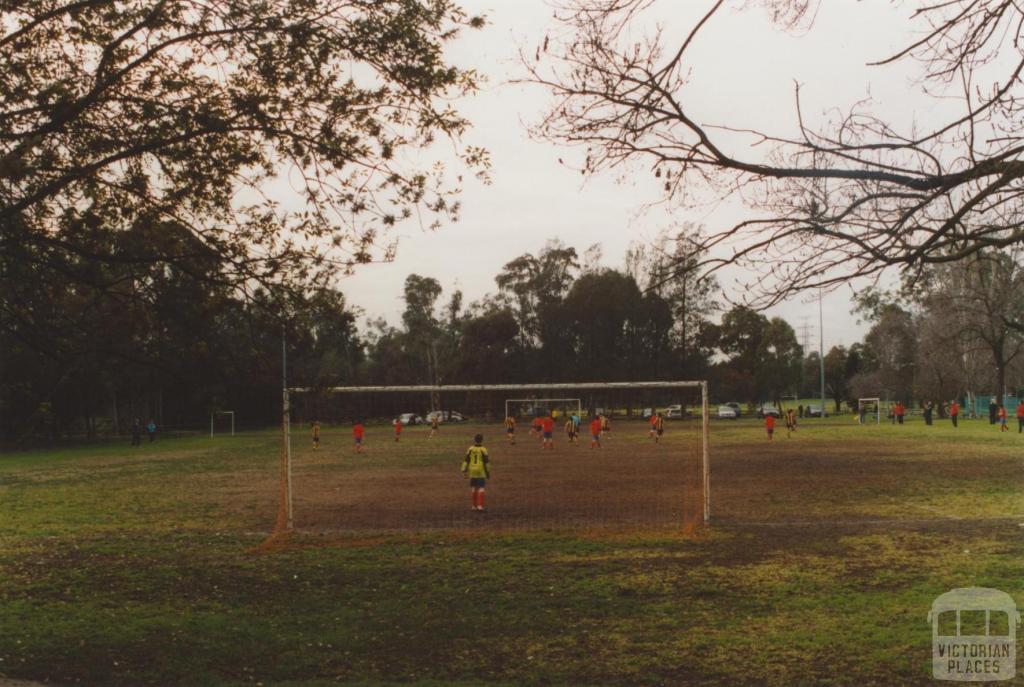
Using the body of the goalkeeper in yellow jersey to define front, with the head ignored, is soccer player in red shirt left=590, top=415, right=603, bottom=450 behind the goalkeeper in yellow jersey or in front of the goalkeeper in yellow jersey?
in front

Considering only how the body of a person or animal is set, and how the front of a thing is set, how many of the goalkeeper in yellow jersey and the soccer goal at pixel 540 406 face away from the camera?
1

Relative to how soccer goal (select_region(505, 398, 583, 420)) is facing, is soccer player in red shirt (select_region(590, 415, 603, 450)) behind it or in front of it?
in front

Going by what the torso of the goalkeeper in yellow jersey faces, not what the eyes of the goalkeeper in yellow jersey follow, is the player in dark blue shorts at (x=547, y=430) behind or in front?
in front

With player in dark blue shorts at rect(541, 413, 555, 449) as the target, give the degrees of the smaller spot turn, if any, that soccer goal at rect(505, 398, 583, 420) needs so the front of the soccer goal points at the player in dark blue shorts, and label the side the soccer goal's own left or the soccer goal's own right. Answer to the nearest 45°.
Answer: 0° — it already faces them

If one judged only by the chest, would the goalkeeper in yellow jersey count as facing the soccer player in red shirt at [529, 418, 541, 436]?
yes

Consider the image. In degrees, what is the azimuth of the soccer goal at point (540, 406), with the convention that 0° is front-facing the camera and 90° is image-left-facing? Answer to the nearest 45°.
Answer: approximately 0°

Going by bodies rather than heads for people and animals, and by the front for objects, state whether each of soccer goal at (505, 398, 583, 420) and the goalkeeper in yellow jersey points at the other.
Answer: yes

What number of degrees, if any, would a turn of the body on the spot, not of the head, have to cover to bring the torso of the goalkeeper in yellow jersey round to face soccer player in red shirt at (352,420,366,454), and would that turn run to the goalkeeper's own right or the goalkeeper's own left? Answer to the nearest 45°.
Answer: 0° — they already face them

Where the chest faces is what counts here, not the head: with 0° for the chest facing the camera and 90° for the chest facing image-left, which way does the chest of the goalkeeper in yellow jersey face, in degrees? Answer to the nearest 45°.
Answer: approximately 180°

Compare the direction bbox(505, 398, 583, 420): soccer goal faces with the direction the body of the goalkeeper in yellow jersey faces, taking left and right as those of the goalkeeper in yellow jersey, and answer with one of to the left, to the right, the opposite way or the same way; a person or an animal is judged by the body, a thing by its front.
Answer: the opposite way
